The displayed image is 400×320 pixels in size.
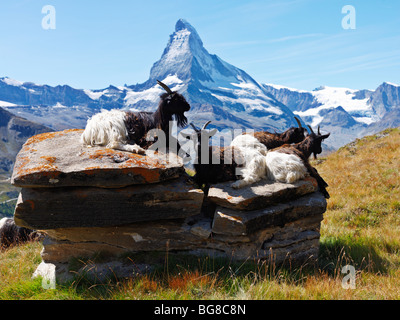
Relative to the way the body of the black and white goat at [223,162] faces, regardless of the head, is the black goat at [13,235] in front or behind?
in front

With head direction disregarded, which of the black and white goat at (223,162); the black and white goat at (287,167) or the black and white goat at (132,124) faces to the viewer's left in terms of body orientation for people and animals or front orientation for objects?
the black and white goat at (223,162)

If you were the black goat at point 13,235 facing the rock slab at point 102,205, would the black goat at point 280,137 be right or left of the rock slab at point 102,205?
left

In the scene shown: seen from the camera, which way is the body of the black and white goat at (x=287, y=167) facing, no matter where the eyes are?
to the viewer's right

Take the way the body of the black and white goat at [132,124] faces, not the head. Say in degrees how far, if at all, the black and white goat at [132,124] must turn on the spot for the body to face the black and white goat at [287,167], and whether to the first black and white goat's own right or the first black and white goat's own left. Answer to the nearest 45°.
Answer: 0° — it already faces it

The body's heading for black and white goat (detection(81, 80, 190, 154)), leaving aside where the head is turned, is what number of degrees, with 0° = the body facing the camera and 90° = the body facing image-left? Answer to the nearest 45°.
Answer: approximately 270°

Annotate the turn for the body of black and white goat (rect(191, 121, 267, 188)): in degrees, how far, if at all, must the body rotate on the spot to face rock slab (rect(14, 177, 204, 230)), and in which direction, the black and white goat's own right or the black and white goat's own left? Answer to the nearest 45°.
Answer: approximately 45° to the black and white goat's own left

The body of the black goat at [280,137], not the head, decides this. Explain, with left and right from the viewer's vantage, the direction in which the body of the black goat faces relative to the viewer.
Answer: facing to the right of the viewer

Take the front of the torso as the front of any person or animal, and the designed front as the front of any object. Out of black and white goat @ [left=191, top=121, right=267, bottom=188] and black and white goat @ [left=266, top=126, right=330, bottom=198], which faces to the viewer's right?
black and white goat @ [left=266, top=126, right=330, bottom=198]

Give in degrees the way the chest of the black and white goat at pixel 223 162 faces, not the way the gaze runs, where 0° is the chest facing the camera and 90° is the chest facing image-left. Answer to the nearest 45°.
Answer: approximately 90°

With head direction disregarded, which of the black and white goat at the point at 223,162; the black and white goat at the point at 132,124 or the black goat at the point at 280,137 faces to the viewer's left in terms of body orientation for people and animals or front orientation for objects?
the black and white goat at the point at 223,162
